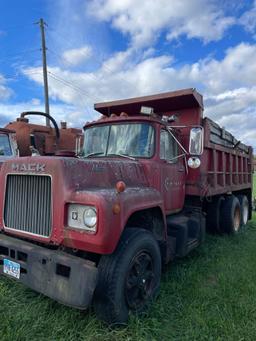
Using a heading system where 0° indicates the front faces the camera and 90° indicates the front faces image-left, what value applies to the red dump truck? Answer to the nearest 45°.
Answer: approximately 45°
